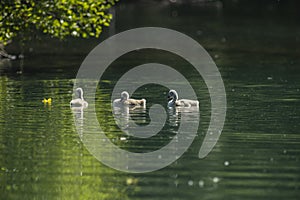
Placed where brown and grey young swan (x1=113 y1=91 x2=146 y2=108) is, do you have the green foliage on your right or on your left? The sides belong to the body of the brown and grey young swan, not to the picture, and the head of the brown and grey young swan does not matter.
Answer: on your right

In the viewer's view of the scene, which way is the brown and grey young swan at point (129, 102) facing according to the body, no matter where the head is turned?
to the viewer's left
